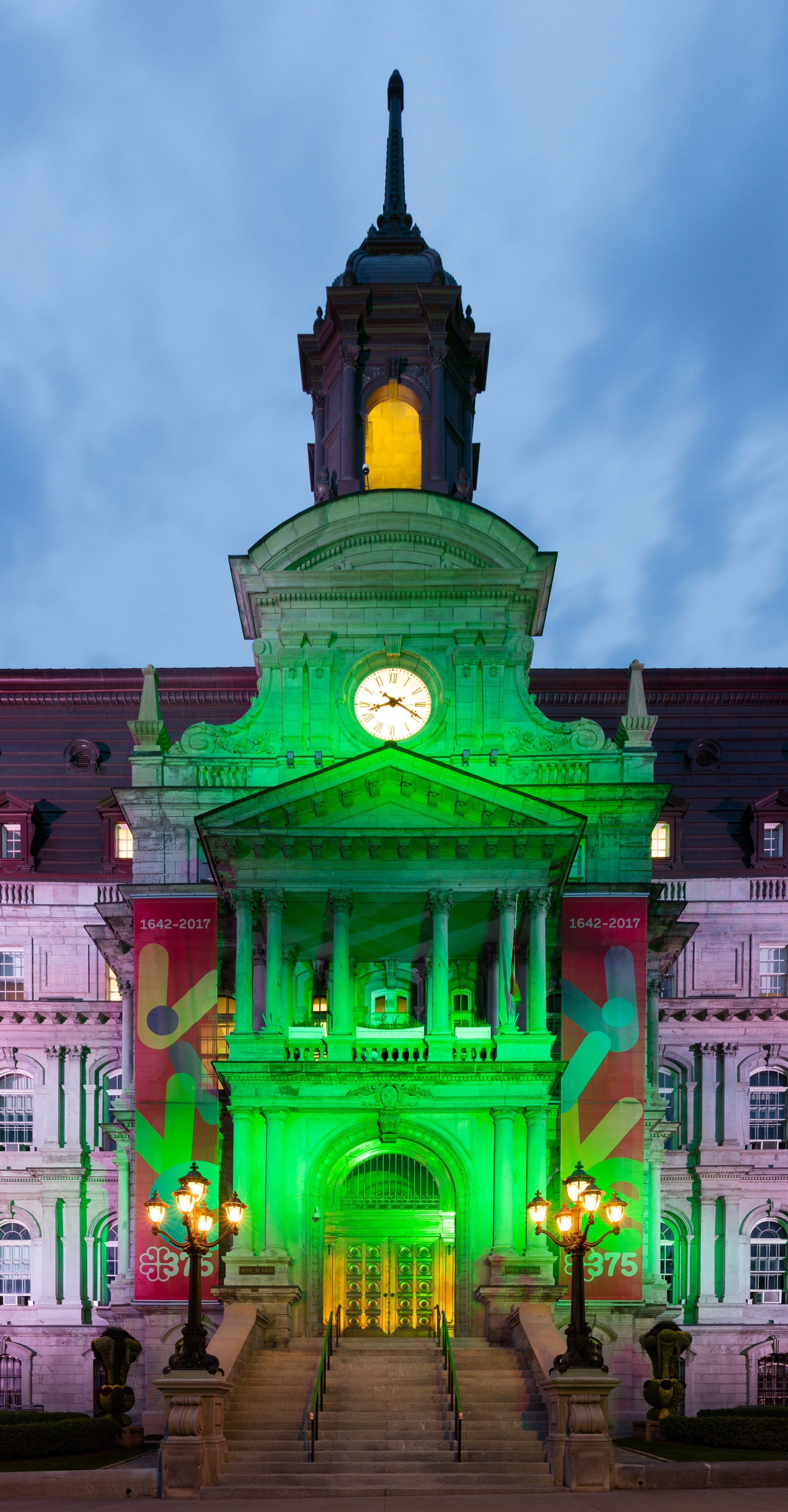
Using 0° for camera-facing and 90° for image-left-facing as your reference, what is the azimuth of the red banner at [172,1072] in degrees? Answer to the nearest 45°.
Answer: approximately 0°

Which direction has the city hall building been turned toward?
toward the camera

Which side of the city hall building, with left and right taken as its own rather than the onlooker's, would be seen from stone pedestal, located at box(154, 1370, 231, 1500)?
front

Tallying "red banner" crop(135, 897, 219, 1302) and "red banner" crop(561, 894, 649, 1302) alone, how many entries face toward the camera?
2

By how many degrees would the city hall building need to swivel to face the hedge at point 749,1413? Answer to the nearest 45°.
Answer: approximately 45° to its left

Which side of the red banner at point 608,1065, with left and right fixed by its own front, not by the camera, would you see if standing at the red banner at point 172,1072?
right

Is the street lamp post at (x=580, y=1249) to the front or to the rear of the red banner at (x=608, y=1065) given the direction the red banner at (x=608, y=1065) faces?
to the front

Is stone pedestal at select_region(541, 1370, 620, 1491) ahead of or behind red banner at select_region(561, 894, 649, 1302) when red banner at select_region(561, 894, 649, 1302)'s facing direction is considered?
ahead

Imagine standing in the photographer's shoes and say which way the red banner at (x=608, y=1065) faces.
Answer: facing the viewer

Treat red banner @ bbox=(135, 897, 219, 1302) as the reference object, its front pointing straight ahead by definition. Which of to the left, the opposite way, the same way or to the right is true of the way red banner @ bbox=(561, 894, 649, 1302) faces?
the same way
